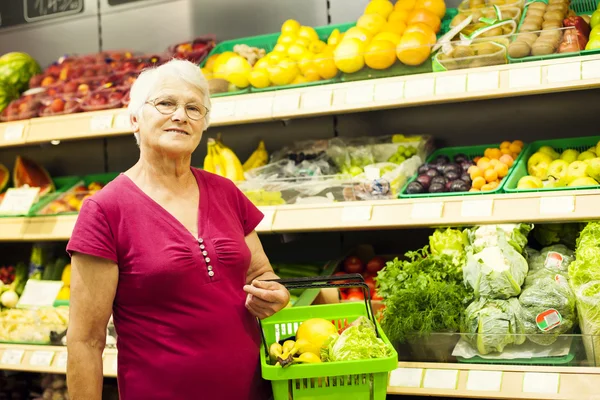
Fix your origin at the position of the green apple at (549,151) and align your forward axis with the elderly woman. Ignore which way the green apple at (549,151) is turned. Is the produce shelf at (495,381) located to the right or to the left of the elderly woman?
left

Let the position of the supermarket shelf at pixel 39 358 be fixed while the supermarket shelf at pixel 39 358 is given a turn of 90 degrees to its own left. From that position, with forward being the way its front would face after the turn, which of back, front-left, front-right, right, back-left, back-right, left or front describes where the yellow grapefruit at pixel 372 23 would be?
front

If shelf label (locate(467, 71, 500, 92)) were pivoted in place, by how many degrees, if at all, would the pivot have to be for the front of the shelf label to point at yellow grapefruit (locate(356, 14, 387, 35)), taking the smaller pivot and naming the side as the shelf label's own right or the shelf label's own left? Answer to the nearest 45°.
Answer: approximately 135° to the shelf label's own right

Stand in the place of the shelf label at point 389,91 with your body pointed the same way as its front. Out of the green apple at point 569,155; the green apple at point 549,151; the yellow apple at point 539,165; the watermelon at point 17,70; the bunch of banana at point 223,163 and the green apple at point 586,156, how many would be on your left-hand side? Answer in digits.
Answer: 4
